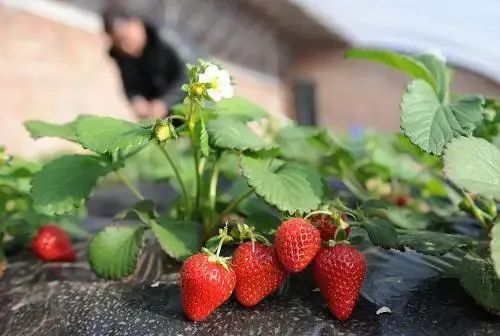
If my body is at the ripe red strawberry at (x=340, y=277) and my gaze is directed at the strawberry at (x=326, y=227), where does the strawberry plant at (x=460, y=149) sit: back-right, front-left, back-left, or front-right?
front-right

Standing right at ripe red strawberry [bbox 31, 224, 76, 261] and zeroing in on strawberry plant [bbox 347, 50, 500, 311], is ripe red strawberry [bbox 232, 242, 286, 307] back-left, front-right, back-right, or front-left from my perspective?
front-right

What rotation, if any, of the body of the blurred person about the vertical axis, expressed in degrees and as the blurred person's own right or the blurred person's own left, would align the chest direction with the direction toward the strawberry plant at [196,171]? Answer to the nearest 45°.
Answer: approximately 45° to the blurred person's own left

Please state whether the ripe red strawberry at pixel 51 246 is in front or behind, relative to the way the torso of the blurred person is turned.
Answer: in front

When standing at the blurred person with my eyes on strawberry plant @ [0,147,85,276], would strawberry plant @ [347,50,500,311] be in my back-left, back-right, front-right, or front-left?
front-left

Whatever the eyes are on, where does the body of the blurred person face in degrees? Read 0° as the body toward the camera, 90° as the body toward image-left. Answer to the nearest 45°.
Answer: approximately 45°

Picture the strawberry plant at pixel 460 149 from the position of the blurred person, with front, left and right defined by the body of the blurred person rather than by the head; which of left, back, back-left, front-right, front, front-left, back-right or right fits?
front-left

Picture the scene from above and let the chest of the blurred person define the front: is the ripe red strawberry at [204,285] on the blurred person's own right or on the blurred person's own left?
on the blurred person's own left

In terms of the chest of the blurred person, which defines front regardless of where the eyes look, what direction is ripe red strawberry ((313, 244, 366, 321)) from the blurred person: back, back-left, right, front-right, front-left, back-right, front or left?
front-left
